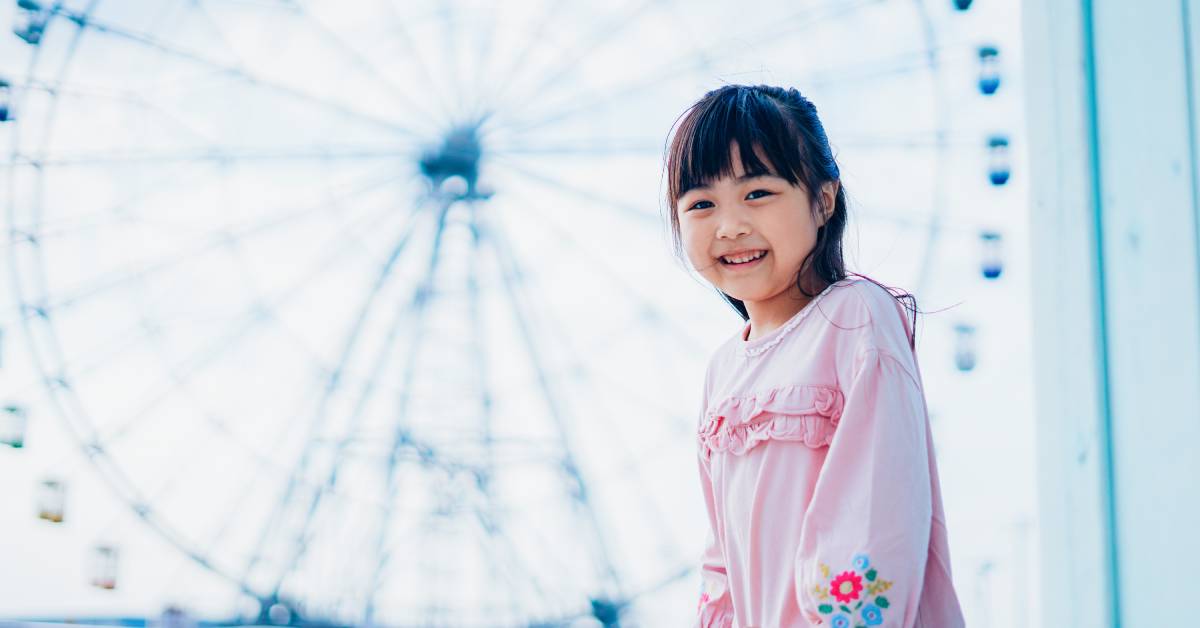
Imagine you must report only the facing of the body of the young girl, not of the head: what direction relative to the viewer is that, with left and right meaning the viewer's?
facing the viewer and to the left of the viewer
